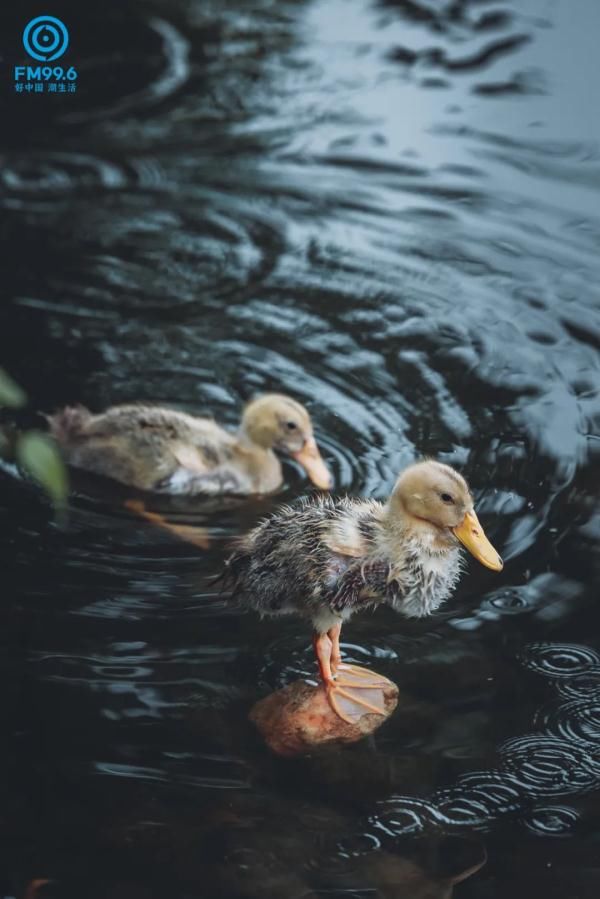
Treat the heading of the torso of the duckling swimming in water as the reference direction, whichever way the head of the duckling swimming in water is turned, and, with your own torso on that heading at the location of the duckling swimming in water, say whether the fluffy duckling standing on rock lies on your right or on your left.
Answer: on your right

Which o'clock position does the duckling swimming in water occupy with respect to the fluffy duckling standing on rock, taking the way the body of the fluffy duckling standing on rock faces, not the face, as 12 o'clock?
The duckling swimming in water is roughly at 8 o'clock from the fluffy duckling standing on rock.

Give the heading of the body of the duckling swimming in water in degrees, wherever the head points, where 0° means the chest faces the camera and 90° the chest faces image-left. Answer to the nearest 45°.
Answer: approximately 270°

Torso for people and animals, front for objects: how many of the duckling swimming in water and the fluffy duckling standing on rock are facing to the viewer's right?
2

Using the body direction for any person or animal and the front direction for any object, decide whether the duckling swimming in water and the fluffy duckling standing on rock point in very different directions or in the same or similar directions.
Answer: same or similar directions

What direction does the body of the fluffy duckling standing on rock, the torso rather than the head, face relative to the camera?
to the viewer's right

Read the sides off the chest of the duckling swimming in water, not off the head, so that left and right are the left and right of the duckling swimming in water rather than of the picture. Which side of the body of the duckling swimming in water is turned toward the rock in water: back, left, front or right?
right
